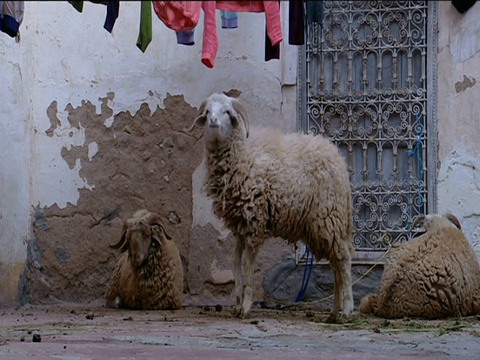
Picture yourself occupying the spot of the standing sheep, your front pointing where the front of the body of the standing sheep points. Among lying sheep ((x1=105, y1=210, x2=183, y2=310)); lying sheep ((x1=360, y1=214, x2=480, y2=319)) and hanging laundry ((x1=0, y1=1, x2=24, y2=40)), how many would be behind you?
1

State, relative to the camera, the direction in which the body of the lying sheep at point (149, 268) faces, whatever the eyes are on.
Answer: toward the camera

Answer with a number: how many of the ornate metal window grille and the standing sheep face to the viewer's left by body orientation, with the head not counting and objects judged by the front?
1

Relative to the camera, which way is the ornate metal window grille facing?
toward the camera

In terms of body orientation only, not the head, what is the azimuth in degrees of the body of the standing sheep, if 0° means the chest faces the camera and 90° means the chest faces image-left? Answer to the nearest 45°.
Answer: approximately 90°

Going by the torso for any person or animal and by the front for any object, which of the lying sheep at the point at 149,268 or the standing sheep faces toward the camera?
the lying sheep

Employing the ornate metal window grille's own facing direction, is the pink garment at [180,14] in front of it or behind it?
in front

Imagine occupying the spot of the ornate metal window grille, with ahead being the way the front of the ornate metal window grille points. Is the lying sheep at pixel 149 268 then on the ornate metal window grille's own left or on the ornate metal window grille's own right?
on the ornate metal window grille's own right

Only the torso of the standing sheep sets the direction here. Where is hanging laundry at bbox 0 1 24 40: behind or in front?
in front
